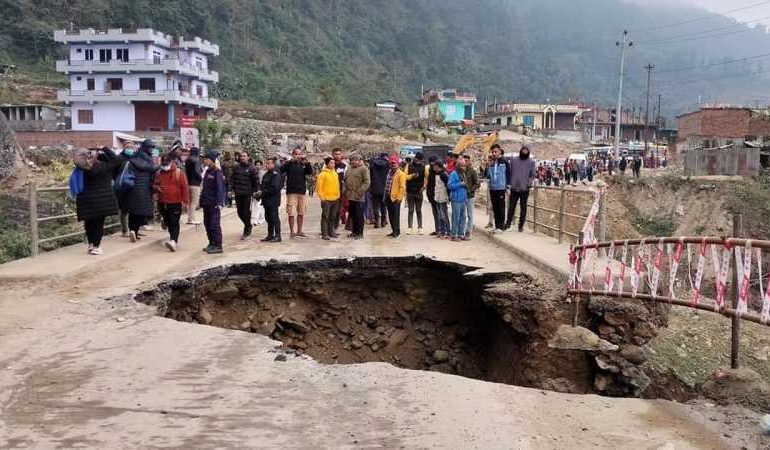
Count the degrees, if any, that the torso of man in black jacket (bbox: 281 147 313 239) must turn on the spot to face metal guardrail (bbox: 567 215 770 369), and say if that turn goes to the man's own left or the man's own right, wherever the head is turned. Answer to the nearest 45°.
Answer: approximately 45° to the man's own left

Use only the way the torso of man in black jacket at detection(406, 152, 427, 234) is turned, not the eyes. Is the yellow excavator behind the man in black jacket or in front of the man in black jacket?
behind

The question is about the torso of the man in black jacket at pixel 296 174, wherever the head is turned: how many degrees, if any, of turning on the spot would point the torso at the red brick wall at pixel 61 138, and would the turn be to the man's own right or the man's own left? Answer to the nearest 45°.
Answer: approximately 135° to the man's own right

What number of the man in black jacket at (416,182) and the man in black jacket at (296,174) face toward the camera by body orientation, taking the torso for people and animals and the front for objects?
2

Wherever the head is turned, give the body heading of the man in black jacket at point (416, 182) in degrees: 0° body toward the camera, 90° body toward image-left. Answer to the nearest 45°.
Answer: approximately 0°

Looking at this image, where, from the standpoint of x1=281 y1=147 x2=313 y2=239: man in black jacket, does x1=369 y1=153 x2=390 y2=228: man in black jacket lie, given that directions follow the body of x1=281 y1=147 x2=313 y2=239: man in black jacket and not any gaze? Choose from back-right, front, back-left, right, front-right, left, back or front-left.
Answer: back-left

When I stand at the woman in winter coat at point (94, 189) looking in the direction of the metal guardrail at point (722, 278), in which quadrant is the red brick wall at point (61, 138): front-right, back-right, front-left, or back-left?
back-left

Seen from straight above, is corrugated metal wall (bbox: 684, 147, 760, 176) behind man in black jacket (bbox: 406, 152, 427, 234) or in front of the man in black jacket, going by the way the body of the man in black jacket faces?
behind

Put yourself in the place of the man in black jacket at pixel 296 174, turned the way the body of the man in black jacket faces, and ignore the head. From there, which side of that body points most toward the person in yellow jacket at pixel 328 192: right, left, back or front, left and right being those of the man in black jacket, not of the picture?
left

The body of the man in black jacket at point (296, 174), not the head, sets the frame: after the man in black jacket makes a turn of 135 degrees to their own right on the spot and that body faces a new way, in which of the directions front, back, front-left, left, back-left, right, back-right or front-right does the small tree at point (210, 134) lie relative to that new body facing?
front-right

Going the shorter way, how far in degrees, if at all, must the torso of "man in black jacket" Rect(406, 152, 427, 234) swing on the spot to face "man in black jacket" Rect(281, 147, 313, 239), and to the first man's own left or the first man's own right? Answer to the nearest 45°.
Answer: approximately 45° to the first man's own right

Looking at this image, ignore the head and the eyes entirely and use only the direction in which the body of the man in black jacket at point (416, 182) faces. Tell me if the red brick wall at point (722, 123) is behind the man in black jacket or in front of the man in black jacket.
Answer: behind
